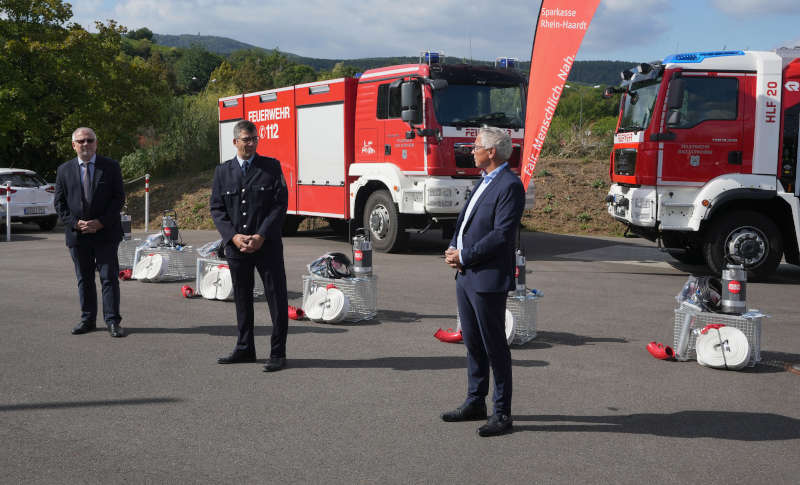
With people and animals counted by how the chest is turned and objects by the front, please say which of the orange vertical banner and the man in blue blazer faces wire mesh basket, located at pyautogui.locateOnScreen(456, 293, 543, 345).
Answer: the orange vertical banner

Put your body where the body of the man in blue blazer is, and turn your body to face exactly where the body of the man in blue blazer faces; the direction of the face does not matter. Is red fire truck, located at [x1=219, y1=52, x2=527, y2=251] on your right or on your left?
on your right

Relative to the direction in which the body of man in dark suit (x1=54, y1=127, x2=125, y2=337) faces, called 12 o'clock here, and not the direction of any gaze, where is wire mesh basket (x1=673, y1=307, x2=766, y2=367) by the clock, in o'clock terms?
The wire mesh basket is roughly at 10 o'clock from the man in dark suit.

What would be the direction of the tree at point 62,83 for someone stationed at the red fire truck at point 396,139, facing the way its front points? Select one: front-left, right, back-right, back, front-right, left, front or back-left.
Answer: back

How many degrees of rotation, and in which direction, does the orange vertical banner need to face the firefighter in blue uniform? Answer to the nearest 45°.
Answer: approximately 45° to its right

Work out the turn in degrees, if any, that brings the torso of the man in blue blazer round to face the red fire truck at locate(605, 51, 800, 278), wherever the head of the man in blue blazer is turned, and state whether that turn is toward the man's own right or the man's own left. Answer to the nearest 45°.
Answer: approximately 180°

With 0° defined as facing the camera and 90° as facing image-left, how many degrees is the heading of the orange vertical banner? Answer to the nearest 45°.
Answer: approximately 0°

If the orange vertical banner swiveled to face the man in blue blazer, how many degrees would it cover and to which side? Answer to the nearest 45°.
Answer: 0° — it already faces them

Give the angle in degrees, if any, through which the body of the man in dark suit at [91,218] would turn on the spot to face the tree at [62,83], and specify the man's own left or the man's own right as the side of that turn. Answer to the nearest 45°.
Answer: approximately 180°

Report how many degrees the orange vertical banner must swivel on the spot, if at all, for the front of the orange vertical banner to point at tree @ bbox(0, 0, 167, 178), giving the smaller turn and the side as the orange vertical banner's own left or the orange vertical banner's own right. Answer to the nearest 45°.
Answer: approximately 135° to the orange vertical banner's own right

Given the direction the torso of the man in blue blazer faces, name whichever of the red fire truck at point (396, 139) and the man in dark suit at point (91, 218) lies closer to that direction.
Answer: the man in dark suit

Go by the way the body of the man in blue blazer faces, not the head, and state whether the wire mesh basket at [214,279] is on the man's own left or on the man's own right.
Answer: on the man's own right

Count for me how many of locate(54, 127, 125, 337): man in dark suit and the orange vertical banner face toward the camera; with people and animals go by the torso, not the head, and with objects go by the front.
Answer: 2

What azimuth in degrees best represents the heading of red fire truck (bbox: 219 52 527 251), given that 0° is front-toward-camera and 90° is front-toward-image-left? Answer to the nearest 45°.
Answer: approximately 315°

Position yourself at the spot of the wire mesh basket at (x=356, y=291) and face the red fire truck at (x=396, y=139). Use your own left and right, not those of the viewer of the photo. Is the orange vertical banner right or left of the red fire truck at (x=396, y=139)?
right
